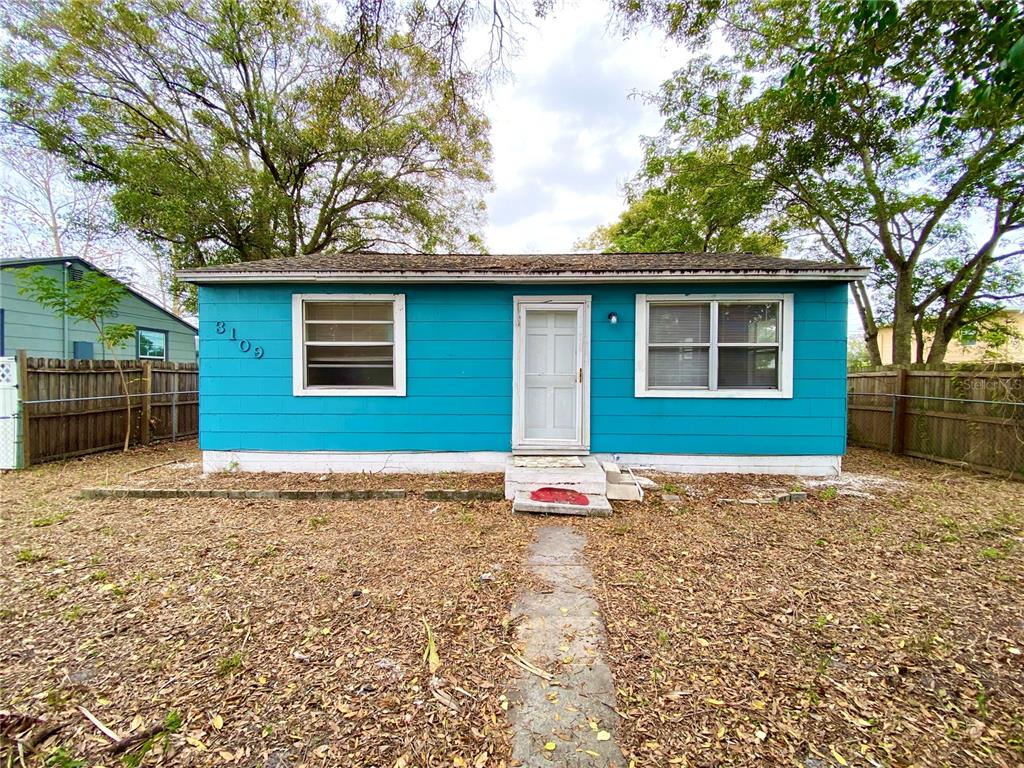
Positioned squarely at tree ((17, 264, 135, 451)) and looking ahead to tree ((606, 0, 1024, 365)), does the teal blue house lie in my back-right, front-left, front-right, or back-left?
front-right

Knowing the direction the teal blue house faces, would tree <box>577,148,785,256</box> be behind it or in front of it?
behind

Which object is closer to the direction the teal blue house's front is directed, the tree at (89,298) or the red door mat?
the red door mat

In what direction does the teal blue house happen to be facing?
toward the camera

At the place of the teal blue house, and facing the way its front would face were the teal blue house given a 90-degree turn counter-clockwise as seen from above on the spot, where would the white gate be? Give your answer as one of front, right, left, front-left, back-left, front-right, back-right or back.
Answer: back

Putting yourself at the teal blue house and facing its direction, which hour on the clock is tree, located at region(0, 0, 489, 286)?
The tree is roughly at 4 o'clock from the teal blue house.

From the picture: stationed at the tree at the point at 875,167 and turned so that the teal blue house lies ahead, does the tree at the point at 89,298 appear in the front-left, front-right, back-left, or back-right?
front-right

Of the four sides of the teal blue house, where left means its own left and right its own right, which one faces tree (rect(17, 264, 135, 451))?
right

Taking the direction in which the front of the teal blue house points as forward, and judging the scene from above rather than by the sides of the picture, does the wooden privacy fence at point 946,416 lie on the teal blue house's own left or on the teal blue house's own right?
on the teal blue house's own left

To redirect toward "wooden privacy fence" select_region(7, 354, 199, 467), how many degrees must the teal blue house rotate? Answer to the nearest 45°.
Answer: approximately 90° to its right

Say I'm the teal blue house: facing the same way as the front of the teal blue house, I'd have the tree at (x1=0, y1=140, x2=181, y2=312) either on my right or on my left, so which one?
on my right

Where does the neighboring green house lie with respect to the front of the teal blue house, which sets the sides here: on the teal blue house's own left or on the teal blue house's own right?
on the teal blue house's own right

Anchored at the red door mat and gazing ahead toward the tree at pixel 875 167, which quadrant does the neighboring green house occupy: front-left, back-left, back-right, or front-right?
back-left

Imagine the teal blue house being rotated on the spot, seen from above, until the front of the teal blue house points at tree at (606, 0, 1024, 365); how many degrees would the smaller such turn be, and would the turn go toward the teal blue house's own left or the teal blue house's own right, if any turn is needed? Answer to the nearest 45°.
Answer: approximately 135° to the teal blue house's own left
